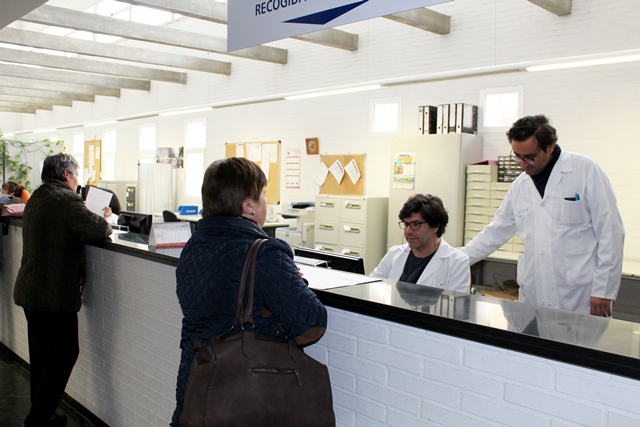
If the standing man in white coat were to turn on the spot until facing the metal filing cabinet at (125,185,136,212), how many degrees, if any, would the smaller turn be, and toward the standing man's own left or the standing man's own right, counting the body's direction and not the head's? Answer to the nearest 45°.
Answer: approximately 90° to the standing man's own right

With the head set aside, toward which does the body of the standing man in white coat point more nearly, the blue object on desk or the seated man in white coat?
the seated man in white coat

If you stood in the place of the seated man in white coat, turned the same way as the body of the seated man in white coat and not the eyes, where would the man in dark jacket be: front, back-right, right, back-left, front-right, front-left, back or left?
front-right

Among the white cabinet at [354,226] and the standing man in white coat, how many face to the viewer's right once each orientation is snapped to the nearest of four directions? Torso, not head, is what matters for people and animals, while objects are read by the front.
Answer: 0

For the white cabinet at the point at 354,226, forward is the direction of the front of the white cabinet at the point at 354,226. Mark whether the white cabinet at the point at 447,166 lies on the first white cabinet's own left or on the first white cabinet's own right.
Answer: on the first white cabinet's own left

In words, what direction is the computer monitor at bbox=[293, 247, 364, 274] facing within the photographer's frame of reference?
facing away from the viewer and to the right of the viewer

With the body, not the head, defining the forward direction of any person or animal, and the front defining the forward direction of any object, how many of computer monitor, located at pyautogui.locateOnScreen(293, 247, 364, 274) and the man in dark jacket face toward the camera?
0

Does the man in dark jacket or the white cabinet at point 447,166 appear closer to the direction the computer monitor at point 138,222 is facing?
the white cabinet
